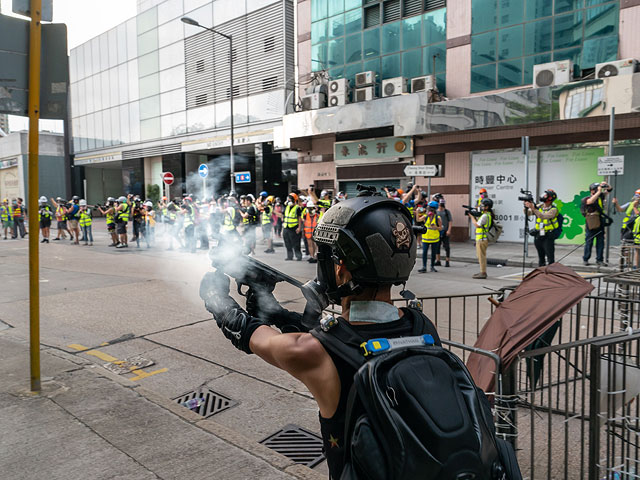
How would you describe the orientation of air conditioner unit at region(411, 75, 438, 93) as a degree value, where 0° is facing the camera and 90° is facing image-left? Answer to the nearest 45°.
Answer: approximately 45°

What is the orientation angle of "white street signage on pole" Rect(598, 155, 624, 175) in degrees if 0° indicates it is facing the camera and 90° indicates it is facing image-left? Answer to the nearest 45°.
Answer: approximately 0°

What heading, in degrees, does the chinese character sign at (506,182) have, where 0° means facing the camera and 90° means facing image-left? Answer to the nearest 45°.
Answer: approximately 0°

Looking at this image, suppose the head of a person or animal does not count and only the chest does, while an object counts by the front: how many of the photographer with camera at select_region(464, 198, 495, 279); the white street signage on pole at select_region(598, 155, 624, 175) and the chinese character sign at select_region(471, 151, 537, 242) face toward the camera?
2

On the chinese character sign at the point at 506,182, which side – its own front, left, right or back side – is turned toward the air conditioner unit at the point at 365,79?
right

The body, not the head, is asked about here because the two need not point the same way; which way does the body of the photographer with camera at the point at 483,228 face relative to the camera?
to the viewer's left

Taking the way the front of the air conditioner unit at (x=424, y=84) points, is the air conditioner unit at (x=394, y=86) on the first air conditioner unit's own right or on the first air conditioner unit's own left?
on the first air conditioner unit's own right

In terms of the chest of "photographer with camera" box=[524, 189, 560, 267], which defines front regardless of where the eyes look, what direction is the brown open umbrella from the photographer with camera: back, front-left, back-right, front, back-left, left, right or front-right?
front-left

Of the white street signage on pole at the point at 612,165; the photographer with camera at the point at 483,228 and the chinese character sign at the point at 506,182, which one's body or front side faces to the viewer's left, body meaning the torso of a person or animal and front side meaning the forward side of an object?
the photographer with camera

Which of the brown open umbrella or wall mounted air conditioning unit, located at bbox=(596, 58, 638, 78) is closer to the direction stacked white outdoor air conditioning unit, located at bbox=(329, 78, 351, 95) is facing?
the brown open umbrella

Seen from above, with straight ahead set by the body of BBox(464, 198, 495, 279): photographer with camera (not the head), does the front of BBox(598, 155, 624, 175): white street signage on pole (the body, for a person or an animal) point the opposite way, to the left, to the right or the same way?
to the left

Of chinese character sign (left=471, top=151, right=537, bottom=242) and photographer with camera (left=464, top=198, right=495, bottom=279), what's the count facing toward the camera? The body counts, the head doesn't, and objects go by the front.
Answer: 1

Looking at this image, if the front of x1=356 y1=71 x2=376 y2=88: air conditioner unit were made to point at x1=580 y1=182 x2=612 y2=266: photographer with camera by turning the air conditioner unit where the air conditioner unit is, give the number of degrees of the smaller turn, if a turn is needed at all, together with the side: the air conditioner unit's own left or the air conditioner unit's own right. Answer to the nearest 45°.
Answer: approximately 90° to the air conditioner unit's own left

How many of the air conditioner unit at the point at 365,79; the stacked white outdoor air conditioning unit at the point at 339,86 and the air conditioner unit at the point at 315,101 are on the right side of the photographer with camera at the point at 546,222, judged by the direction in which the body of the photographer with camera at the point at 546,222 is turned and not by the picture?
3

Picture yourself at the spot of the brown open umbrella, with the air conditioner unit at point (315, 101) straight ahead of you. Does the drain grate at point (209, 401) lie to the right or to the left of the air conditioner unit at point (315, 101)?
left
